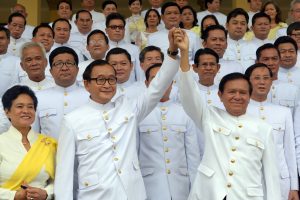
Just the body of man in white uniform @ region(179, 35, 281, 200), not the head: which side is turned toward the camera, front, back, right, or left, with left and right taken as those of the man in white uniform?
front

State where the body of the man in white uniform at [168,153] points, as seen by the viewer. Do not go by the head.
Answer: toward the camera

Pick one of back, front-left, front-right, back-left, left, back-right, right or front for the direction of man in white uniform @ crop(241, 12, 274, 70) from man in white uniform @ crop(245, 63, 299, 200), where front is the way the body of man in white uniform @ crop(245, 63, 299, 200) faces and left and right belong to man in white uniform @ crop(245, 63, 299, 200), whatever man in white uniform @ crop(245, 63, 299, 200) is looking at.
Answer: back

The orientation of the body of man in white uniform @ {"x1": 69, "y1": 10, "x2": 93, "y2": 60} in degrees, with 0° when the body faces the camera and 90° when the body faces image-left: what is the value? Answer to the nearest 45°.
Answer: approximately 0°

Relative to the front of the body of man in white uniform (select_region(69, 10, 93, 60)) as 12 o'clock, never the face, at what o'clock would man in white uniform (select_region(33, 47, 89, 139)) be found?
man in white uniform (select_region(33, 47, 89, 139)) is roughly at 12 o'clock from man in white uniform (select_region(69, 10, 93, 60)).

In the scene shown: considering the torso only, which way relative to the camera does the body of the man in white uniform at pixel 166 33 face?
toward the camera

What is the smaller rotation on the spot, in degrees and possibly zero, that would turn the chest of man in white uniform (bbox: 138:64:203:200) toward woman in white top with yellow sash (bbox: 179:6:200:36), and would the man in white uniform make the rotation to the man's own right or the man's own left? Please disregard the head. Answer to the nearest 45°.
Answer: approximately 180°

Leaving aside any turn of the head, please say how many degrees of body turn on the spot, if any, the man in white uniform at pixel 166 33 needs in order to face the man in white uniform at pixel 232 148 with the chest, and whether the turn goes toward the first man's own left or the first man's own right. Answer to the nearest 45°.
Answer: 0° — they already face them

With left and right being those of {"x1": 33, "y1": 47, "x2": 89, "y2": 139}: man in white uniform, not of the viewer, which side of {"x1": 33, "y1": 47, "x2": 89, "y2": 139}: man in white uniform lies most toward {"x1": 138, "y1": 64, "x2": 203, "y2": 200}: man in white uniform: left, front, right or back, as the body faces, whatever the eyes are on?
left

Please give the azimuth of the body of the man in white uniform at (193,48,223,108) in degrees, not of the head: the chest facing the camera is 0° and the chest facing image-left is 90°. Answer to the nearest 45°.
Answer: approximately 0°
